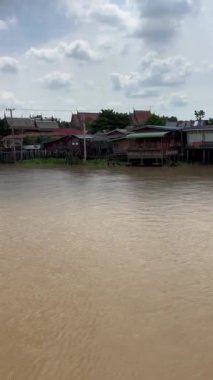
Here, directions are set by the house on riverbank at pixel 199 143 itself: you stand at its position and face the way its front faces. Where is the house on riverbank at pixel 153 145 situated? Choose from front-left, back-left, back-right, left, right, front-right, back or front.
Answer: right

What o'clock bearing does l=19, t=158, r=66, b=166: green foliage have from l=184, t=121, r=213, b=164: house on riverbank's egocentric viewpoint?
The green foliage is roughly at 4 o'clock from the house on riverbank.

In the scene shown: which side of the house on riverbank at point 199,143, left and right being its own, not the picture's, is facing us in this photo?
front
